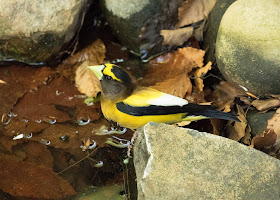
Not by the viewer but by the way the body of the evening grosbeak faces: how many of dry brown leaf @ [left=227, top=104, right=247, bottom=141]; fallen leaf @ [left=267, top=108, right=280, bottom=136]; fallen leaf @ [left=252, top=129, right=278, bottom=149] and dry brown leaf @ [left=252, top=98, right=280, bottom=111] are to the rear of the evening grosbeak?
4

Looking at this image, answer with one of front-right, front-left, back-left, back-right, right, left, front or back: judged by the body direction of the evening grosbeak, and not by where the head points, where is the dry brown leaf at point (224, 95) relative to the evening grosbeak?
back-right

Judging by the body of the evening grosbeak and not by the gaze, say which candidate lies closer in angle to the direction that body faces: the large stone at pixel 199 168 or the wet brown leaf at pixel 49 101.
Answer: the wet brown leaf

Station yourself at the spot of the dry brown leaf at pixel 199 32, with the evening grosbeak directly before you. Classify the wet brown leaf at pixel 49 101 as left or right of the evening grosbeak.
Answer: right

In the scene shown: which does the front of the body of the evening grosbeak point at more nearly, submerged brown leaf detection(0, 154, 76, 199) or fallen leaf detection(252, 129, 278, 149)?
the submerged brown leaf

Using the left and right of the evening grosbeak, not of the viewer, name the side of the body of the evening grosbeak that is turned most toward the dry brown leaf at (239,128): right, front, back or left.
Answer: back

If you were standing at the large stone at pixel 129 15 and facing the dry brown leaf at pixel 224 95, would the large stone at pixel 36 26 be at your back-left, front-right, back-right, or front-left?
back-right

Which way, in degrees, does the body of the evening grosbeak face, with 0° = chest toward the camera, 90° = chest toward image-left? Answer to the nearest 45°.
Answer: approximately 90°

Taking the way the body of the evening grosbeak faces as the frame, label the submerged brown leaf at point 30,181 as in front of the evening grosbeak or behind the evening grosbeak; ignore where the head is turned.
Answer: in front

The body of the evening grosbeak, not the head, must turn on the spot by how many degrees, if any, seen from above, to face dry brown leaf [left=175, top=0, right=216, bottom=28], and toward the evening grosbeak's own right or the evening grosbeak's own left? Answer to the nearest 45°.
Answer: approximately 90° to the evening grosbeak's own right

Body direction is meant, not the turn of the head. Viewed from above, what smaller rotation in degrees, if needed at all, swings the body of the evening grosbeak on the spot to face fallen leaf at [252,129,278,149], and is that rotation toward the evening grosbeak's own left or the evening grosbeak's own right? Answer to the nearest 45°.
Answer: approximately 180°

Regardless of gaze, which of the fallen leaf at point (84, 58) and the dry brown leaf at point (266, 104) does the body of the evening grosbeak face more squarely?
the fallen leaf

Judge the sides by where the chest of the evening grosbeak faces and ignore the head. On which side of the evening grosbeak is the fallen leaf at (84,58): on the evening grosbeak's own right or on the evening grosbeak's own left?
on the evening grosbeak's own right

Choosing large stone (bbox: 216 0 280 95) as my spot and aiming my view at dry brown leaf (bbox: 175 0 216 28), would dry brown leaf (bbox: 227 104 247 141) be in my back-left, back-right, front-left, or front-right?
back-left

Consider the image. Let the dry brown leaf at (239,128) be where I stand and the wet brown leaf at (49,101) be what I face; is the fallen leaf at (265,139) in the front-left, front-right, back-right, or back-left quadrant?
back-left

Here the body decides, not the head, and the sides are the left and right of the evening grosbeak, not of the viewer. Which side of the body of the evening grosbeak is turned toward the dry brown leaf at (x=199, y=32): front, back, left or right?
right

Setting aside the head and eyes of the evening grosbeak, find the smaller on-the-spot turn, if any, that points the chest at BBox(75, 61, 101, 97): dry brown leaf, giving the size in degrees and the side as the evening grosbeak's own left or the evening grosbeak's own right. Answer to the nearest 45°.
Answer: approximately 45° to the evening grosbeak's own right

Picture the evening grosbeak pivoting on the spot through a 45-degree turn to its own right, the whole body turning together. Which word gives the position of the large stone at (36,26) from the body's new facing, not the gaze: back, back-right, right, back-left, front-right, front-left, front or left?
front
